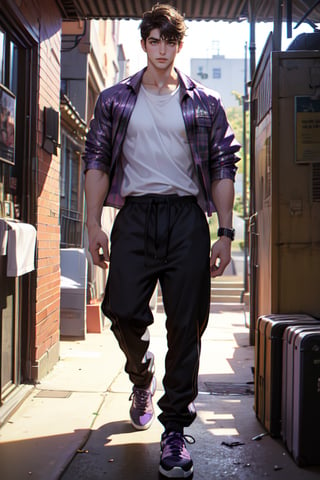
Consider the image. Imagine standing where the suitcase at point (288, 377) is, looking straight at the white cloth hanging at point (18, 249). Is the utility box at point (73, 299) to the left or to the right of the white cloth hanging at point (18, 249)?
right

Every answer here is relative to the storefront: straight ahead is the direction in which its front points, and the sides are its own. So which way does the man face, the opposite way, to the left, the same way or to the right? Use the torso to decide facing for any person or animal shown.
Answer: to the right

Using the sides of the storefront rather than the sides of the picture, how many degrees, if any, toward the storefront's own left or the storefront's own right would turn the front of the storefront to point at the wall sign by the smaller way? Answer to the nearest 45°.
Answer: approximately 45° to the storefront's own right

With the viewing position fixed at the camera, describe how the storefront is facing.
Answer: facing to the right of the viewer

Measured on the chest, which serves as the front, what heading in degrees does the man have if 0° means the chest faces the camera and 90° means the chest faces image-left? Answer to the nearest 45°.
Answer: approximately 0°

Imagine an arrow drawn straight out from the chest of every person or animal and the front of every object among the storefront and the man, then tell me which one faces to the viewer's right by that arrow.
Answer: the storefront

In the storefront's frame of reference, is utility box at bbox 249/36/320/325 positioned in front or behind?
in front

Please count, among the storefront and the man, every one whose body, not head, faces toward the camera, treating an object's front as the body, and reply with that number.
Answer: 1
